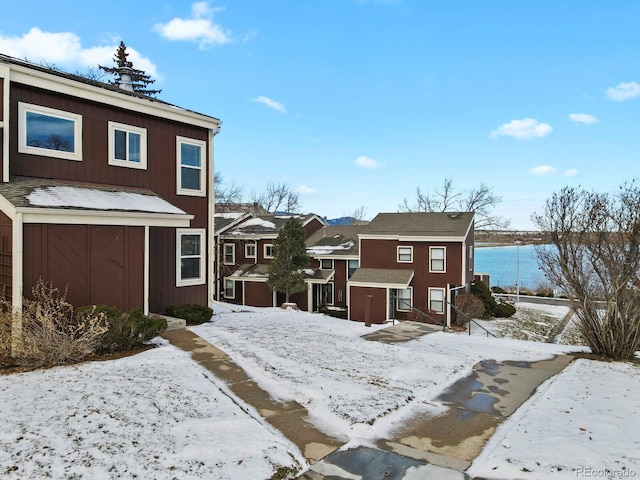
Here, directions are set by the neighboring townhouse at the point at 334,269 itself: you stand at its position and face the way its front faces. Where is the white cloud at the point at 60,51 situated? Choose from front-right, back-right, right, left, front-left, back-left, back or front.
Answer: right

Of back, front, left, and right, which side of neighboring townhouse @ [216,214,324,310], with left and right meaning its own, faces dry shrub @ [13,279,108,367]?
front

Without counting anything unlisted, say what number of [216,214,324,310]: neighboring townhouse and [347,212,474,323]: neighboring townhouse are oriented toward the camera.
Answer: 2

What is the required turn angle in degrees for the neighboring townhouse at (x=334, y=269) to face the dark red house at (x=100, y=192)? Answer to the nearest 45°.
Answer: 0° — it already faces it

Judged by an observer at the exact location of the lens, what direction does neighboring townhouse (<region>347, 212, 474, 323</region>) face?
facing the viewer
